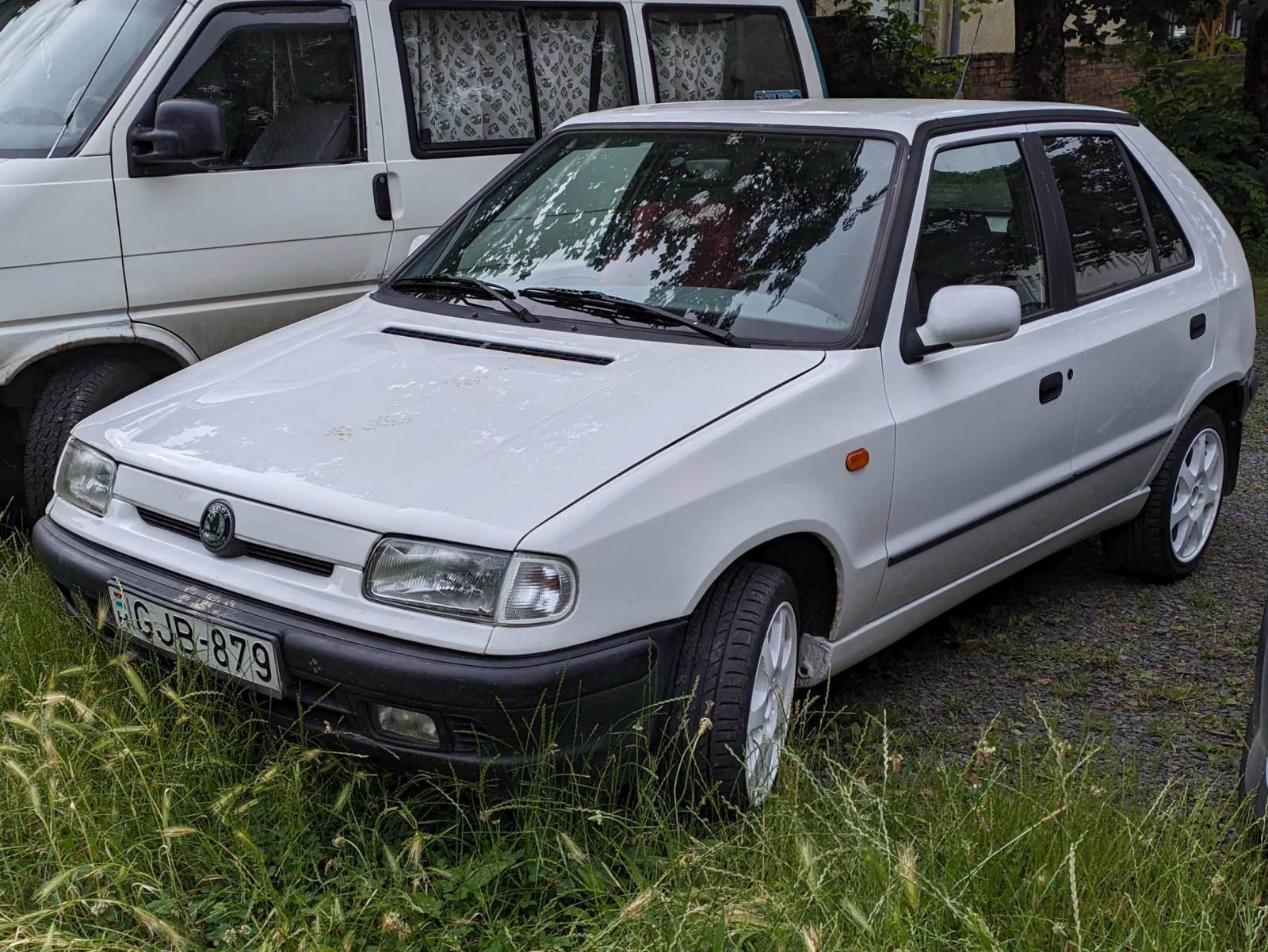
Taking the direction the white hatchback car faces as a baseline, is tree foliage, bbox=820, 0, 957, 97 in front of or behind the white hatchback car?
behind

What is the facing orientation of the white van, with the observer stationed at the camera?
facing the viewer and to the left of the viewer

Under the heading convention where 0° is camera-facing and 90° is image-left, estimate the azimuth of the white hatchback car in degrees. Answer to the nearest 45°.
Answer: approximately 45°

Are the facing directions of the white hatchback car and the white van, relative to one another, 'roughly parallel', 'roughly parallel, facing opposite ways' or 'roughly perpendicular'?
roughly parallel

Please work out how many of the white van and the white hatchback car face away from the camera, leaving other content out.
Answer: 0

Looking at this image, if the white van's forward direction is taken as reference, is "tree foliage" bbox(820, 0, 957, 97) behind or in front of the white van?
behind

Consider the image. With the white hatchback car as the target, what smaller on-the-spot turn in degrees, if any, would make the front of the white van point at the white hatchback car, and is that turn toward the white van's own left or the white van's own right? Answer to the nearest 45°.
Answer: approximately 90° to the white van's own left

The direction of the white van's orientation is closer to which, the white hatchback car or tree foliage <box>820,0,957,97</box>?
the white hatchback car

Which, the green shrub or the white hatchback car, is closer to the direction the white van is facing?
the white hatchback car

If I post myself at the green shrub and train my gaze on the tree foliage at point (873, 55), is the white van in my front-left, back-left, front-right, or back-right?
front-left
